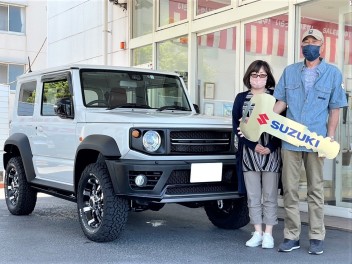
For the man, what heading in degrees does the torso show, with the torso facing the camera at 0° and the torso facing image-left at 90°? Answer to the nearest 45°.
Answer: approximately 0°

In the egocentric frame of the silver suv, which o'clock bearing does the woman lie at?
The woman is roughly at 11 o'clock from the silver suv.

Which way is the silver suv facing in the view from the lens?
facing the viewer and to the right of the viewer

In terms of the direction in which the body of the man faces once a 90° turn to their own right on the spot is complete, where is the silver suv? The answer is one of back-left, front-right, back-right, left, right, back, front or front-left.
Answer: front

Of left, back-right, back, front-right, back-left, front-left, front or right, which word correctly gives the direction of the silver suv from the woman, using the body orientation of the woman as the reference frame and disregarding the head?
right

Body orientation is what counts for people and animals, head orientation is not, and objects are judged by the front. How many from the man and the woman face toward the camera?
2
